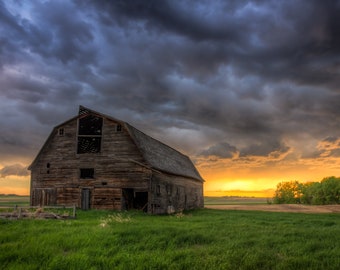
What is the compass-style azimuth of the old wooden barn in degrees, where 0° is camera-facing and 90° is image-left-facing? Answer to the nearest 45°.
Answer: approximately 45°
